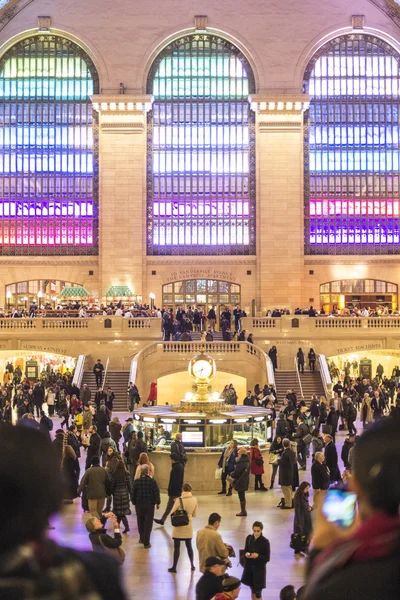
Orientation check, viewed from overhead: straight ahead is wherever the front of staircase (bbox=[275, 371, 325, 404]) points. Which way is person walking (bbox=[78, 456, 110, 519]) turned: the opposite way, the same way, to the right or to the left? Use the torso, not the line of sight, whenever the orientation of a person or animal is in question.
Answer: the opposite way

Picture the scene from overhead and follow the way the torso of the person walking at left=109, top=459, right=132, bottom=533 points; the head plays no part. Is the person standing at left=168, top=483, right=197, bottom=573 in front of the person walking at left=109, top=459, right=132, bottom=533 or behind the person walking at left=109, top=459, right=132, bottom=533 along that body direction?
behind

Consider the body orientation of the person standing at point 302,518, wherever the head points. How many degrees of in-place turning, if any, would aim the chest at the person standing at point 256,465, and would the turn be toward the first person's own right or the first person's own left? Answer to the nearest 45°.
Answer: approximately 90° to the first person's own left

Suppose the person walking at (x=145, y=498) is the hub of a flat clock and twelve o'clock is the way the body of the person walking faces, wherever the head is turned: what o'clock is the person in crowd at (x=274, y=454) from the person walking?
The person in crowd is roughly at 1 o'clock from the person walking.

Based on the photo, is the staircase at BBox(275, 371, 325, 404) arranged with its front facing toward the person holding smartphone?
yes

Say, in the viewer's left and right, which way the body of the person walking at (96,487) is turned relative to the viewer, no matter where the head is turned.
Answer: facing away from the viewer

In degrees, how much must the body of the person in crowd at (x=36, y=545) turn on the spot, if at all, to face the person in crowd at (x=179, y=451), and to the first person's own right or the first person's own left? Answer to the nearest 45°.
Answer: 0° — they already face them

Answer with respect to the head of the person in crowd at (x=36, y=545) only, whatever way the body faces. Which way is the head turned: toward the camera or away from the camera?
away from the camera

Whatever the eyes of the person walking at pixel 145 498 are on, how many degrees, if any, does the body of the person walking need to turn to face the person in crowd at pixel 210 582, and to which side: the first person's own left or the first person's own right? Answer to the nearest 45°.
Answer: approximately 180°

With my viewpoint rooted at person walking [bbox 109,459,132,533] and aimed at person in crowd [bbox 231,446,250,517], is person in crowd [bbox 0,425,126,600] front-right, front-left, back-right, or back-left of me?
back-right

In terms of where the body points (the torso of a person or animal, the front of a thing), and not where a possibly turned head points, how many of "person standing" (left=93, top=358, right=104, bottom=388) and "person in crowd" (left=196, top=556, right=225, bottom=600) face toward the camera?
1

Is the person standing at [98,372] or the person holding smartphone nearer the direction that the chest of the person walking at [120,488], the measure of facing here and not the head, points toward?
the person standing

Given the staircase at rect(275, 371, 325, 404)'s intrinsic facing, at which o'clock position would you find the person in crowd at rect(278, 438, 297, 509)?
The person in crowd is roughly at 12 o'clock from the staircase.

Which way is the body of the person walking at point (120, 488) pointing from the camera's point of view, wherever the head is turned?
away from the camera

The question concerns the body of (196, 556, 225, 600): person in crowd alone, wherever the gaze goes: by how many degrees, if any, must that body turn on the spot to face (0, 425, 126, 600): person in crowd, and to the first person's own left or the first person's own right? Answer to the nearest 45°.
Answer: approximately 90° to the first person's own right
